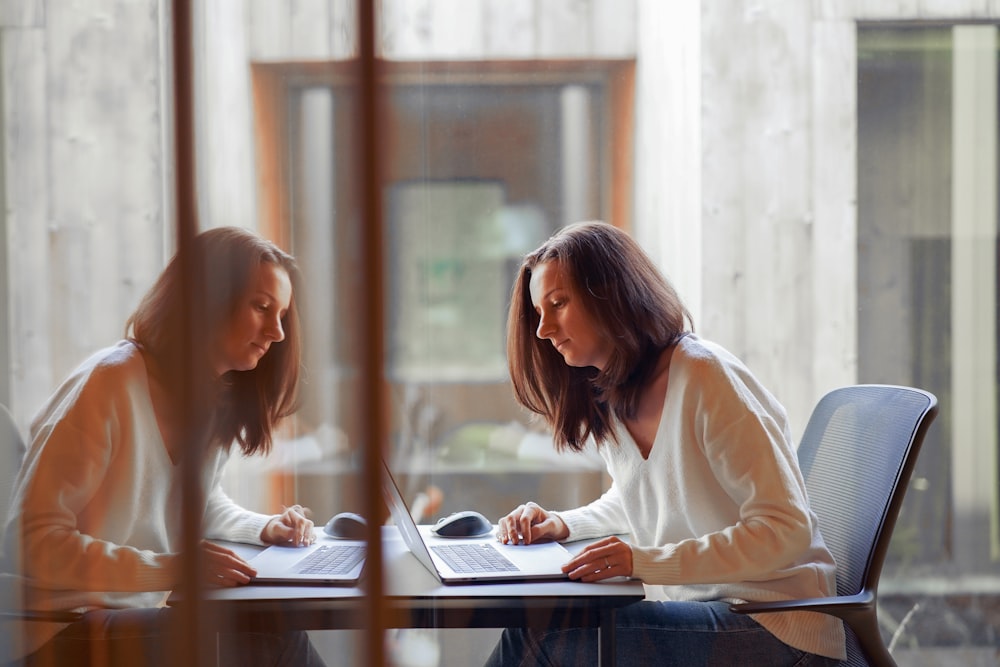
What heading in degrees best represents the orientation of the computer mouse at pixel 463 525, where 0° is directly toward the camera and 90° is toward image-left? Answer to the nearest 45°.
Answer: approximately 90°

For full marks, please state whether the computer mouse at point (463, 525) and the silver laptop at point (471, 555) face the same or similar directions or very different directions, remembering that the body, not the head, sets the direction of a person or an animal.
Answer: very different directions

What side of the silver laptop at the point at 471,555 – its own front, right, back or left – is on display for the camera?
right
